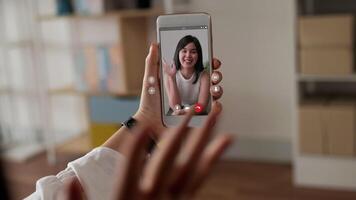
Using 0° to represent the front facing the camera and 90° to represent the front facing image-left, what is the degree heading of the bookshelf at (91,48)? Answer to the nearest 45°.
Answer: approximately 45°

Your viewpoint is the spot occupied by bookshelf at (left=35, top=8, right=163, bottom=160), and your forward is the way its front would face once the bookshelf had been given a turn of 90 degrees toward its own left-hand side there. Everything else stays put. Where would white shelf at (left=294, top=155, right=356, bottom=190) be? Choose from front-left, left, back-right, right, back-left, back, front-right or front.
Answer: front
